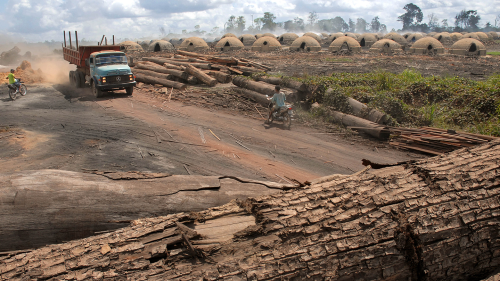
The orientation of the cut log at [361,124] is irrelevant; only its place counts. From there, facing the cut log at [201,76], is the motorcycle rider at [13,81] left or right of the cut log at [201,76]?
left

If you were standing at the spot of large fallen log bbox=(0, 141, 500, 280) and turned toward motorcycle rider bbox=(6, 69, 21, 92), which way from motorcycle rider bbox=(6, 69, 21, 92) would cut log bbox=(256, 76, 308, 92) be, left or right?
right

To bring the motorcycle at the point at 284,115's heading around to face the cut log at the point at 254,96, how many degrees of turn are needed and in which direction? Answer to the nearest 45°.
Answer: approximately 45° to its right

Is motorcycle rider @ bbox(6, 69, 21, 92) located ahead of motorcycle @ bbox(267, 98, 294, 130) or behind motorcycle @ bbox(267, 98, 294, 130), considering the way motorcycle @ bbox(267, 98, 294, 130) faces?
ahead
